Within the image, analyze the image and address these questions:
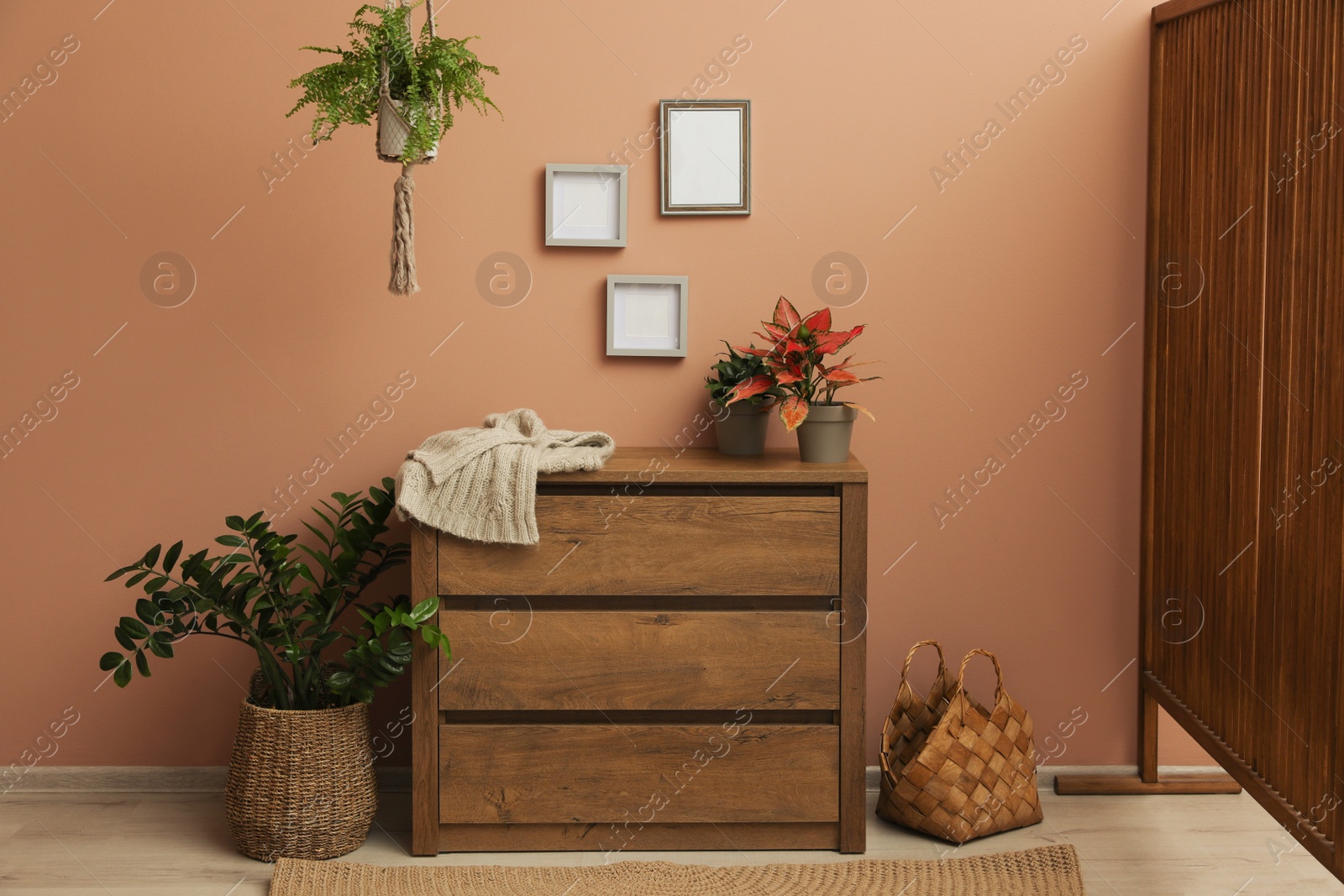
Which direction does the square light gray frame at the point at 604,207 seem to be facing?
toward the camera

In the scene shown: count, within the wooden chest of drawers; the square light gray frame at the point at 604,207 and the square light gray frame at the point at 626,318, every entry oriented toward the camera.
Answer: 3

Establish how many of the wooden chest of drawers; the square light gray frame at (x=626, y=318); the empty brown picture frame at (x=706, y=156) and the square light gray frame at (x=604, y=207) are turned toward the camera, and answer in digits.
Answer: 4

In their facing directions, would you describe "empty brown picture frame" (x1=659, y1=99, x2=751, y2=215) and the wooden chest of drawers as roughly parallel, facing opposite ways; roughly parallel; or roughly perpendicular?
roughly parallel

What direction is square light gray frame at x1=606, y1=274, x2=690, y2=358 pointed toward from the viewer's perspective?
toward the camera

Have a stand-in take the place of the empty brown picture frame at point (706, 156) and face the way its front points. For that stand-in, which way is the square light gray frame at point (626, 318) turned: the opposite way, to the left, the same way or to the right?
the same way

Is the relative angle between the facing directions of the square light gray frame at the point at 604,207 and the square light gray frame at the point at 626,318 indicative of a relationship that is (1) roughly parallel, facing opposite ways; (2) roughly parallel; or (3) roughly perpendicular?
roughly parallel

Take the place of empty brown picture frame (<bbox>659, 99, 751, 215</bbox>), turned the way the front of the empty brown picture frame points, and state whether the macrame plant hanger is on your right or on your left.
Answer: on your right

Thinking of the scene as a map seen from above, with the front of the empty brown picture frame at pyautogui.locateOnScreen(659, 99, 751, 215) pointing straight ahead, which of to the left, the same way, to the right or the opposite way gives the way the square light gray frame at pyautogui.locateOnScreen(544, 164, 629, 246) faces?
the same way
